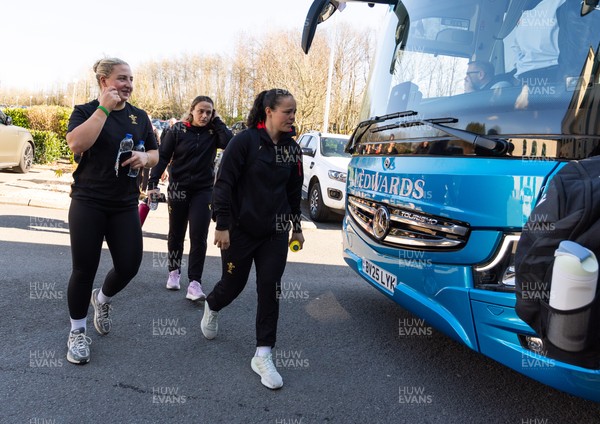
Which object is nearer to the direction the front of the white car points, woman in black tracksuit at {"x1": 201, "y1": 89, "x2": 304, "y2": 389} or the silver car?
the woman in black tracksuit

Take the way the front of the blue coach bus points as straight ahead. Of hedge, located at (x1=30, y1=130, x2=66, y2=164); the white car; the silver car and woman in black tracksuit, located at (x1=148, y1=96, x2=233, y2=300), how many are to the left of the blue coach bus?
0

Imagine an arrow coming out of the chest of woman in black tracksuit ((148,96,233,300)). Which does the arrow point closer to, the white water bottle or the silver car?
the white water bottle

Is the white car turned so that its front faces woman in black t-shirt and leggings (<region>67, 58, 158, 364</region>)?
no

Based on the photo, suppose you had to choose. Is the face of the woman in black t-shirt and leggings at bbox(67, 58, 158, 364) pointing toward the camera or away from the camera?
toward the camera

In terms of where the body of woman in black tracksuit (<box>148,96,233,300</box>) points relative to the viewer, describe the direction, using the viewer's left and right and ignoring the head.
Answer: facing the viewer

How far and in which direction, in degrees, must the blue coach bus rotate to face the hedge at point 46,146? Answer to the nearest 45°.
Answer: approximately 90° to its right

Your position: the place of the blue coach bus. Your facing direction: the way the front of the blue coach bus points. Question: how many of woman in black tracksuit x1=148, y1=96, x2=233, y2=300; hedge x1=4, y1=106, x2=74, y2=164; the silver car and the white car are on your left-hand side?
0

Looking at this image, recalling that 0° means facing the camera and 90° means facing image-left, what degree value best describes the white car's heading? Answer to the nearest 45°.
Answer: approximately 315°

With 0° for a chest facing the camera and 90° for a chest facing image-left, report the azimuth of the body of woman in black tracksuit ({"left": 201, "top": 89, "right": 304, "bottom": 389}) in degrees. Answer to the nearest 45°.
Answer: approximately 315°

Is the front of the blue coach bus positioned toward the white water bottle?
no

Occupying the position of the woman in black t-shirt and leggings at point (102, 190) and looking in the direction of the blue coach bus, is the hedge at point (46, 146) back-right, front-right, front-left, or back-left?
back-left

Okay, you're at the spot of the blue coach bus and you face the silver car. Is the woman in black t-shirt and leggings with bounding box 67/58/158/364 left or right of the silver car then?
left

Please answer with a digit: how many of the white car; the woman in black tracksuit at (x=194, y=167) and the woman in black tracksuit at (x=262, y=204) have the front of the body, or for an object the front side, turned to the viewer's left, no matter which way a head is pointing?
0

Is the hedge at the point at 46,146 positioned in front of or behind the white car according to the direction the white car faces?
behind

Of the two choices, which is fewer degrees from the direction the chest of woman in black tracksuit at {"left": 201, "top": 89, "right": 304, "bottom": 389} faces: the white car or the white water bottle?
the white water bottle

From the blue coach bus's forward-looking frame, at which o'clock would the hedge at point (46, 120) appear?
The hedge is roughly at 3 o'clock from the blue coach bus.

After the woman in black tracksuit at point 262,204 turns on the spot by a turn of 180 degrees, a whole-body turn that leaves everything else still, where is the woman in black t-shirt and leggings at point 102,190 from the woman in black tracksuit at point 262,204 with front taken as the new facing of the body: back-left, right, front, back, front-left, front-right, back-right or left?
front-left

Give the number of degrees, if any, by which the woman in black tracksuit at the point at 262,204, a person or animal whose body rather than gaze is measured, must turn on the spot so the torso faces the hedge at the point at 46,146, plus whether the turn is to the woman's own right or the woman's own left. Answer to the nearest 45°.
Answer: approximately 180°

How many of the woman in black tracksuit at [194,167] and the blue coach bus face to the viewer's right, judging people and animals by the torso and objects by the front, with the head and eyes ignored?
0

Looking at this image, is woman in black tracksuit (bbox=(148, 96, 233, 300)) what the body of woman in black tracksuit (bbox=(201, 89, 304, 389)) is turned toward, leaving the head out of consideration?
no
